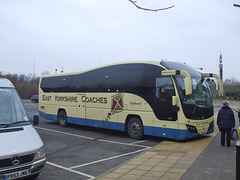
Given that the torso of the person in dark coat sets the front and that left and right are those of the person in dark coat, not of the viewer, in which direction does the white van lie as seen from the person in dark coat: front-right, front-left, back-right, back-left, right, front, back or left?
back-left

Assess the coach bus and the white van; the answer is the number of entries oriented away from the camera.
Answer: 0

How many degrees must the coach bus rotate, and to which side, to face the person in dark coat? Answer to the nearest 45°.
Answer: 0° — it already faces them

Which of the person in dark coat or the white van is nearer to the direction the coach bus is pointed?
the person in dark coat

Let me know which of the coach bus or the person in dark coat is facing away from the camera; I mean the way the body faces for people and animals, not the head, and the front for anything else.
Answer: the person in dark coat

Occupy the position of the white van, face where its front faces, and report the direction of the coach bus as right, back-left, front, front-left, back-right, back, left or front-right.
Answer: left

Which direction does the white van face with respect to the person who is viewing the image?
facing the viewer and to the right of the viewer

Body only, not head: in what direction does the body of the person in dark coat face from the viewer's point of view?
away from the camera
